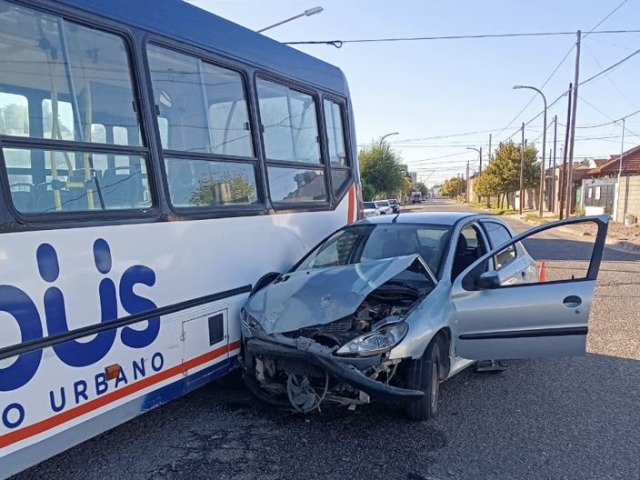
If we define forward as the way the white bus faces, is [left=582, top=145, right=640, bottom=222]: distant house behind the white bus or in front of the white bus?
behind

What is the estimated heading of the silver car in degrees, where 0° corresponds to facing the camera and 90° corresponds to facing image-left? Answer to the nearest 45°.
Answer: approximately 45°

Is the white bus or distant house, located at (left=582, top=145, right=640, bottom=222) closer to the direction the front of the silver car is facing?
the white bus

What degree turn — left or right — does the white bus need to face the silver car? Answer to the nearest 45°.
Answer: approximately 135° to its left

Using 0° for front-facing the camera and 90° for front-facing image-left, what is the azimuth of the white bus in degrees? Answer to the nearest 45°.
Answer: approximately 45°

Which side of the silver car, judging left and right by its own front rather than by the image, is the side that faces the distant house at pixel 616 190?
back
